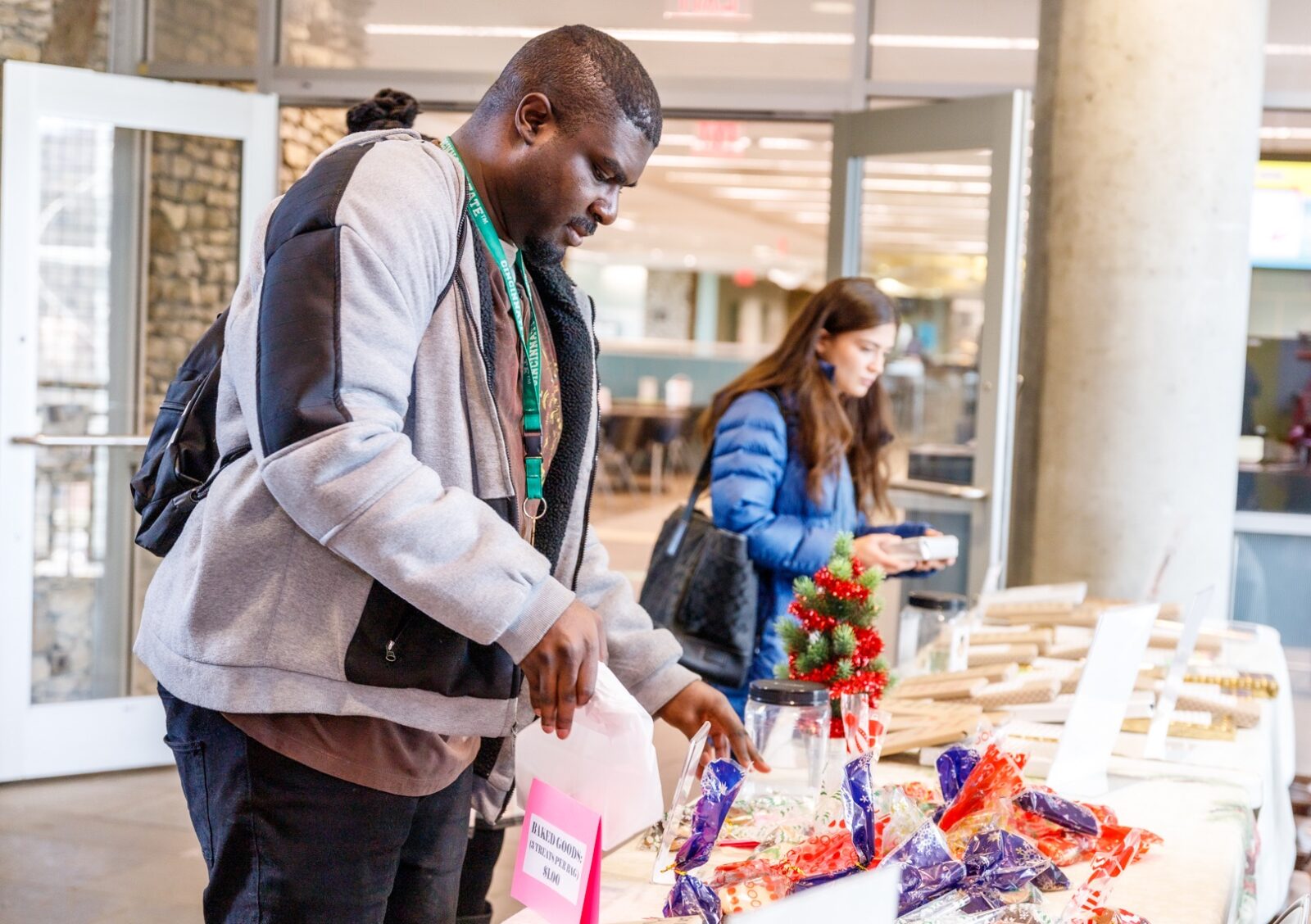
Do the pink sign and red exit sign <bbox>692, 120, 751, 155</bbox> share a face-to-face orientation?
no

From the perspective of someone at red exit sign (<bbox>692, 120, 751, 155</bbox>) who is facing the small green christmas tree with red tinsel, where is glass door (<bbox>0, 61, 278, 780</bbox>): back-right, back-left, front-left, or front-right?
front-right

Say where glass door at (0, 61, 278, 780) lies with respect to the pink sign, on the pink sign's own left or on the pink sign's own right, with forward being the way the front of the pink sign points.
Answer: on the pink sign's own right

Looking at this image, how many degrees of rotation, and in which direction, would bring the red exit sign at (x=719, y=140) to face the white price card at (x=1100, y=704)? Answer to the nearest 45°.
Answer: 0° — it already faces it

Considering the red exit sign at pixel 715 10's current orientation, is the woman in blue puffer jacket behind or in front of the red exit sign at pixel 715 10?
in front

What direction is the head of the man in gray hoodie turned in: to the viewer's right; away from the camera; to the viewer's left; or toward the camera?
to the viewer's right

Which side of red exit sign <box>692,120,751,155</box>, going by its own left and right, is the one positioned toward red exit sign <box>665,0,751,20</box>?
front

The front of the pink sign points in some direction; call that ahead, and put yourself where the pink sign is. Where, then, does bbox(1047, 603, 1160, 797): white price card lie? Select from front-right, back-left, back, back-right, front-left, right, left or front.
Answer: back

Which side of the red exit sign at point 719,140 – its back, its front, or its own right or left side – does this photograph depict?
front

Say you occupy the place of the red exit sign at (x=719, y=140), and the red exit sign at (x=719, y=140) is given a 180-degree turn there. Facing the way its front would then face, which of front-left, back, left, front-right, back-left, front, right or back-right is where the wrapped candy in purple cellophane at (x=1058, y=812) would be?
back

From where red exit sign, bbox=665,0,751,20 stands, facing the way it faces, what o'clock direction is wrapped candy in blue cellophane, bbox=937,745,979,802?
The wrapped candy in blue cellophane is roughly at 12 o'clock from the red exit sign.

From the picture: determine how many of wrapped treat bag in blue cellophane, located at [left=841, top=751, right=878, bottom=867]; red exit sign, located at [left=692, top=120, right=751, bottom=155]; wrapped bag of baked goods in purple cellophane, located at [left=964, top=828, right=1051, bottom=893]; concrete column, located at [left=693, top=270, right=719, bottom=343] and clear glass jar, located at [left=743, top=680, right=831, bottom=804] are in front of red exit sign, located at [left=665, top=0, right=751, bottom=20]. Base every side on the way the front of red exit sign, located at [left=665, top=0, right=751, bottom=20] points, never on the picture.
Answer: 3

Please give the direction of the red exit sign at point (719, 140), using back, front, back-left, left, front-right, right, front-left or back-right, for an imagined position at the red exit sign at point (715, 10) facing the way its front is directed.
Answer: back

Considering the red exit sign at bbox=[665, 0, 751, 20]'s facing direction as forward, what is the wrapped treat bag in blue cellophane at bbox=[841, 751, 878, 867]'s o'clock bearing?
The wrapped treat bag in blue cellophane is roughly at 12 o'clock from the red exit sign.

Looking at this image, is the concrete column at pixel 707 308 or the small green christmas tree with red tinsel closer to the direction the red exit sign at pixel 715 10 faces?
the small green christmas tree with red tinsel

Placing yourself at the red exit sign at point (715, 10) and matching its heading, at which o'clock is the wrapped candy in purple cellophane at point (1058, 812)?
The wrapped candy in purple cellophane is roughly at 12 o'clock from the red exit sign.

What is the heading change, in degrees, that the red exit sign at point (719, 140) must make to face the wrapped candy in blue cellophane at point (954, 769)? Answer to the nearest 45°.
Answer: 0° — it already faces it

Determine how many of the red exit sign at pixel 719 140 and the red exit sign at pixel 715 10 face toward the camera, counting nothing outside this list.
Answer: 2

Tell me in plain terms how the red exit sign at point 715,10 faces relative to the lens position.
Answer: facing the viewer

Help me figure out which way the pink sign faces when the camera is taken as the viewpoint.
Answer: facing the viewer and to the left of the viewer

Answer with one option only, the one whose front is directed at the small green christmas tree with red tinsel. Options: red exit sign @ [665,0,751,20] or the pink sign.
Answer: the red exit sign

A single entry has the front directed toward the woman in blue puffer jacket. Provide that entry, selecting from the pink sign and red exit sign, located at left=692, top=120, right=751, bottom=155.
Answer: the red exit sign
